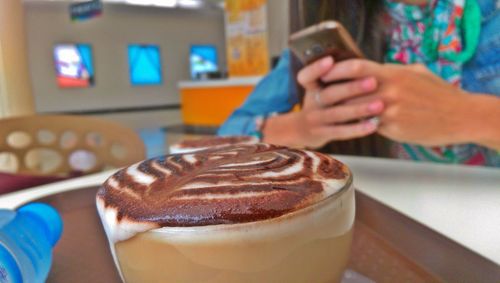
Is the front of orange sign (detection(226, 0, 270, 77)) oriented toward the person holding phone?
yes

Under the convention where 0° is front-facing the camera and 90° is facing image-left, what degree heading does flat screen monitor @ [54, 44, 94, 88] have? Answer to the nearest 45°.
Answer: approximately 0°

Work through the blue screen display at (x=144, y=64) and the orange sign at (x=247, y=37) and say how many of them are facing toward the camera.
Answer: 2

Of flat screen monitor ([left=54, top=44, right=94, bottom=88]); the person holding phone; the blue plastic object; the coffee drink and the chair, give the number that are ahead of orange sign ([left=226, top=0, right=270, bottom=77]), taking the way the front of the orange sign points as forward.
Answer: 4

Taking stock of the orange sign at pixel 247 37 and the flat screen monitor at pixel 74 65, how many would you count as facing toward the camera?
2

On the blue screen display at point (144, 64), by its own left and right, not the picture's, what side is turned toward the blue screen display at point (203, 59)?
left

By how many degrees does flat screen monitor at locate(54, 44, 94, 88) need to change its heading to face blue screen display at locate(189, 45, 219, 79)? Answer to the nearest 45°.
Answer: approximately 90° to its left

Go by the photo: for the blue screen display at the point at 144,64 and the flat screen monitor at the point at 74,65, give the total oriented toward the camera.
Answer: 2
